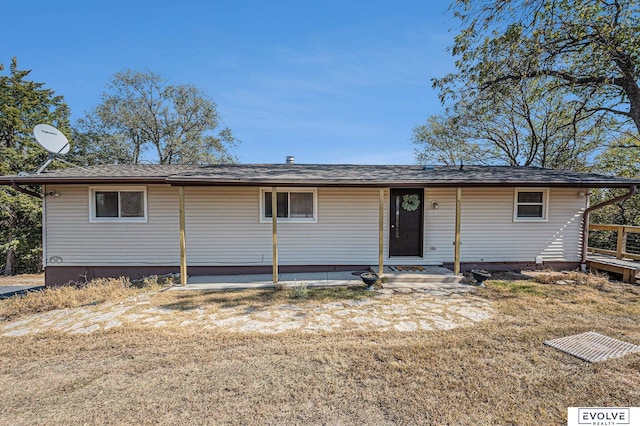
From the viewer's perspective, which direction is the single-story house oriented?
toward the camera

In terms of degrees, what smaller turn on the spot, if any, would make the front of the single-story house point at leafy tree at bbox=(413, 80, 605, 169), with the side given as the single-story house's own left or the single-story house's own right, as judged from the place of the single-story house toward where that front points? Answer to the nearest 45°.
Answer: approximately 135° to the single-story house's own left

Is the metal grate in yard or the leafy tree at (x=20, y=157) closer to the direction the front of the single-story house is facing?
the metal grate in yard

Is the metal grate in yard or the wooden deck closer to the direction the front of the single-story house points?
the metal grate in yard

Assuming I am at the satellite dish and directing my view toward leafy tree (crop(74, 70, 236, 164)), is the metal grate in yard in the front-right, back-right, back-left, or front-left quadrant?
back-right

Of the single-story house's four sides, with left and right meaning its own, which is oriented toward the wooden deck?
left

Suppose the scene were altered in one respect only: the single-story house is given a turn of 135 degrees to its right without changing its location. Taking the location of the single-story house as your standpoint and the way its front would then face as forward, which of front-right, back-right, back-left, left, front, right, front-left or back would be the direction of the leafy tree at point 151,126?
front

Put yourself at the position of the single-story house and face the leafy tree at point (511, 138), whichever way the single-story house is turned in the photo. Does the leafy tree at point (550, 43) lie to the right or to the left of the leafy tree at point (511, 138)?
right
